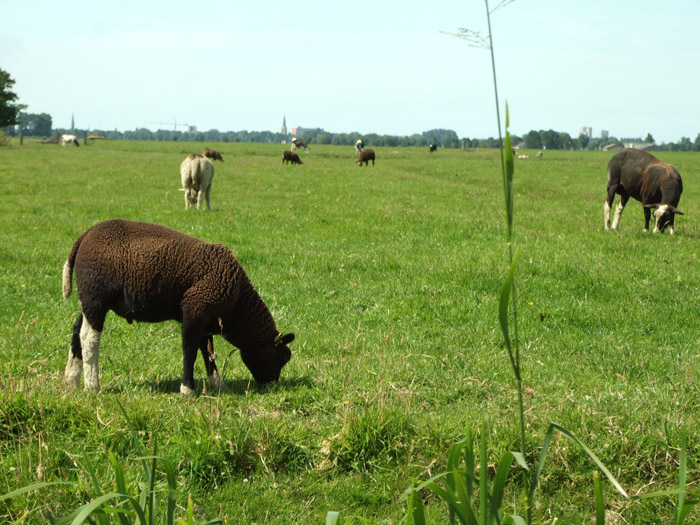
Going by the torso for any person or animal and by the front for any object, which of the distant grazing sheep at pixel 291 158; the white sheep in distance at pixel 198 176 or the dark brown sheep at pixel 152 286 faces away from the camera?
the white sheep in distance

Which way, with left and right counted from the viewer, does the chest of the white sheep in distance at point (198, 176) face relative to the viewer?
facing away from the viewer

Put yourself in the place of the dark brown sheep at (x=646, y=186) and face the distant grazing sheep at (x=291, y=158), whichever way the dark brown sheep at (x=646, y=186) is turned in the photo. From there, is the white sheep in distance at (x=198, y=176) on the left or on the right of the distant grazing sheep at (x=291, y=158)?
left

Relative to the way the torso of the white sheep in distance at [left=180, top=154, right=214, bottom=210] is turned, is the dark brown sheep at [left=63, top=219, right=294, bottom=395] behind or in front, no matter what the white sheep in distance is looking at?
behind

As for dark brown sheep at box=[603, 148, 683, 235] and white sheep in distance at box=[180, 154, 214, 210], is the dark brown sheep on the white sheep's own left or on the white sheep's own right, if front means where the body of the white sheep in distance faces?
on the white sheep's own right

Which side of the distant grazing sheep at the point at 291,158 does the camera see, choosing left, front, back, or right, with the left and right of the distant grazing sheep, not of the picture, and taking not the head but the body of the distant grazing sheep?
right

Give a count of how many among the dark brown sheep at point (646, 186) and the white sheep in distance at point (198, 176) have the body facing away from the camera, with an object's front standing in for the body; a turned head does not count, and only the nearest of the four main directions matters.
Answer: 1

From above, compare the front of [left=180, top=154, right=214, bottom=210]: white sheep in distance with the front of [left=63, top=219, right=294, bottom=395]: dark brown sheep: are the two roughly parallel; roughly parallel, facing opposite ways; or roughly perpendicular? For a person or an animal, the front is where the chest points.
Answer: roughly perpendicular

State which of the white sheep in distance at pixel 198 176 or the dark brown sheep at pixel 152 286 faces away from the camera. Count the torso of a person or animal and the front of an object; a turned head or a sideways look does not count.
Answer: the white sheep in distance

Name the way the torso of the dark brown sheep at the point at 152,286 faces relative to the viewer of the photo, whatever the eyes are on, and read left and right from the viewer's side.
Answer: facing to the right of the viewer
